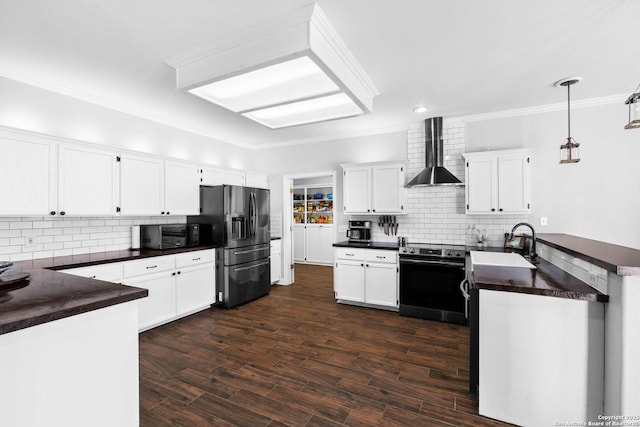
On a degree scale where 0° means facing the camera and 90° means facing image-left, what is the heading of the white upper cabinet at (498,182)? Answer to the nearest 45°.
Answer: approximately 0°

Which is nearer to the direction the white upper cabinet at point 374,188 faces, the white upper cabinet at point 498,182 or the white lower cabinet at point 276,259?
the white upper cabinet

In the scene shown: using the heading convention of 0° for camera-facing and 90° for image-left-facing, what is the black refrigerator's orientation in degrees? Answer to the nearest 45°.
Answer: approximately 315°

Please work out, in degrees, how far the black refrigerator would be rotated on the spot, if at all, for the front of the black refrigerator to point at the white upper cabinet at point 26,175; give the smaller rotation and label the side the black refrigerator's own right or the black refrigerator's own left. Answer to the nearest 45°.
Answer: approximately 90° to the black refrigerator's own right

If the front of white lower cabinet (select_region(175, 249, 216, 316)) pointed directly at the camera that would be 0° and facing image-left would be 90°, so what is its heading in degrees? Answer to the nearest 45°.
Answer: approximately 315°

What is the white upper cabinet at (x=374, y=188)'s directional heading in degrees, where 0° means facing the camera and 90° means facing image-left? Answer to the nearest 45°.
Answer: approximately 0°

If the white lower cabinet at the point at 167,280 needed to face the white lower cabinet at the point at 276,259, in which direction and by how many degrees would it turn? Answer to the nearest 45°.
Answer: approximately 90° to its left

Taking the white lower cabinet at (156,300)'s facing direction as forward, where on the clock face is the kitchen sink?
The kitchen sink is roughly at 12 o'clock from the white lower cabinet.

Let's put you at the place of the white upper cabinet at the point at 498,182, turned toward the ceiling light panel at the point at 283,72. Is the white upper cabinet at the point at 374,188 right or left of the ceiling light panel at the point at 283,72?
right

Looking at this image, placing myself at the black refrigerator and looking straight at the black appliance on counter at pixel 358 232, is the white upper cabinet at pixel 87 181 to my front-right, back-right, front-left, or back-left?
back-right
